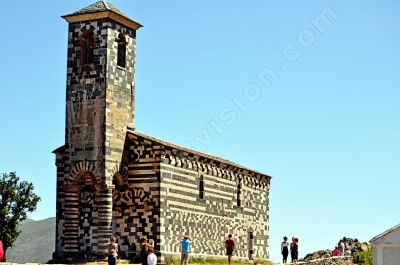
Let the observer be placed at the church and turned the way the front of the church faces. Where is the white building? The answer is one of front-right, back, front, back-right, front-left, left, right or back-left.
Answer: left

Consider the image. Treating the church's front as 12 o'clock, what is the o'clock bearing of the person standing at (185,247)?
The person standing is roughly at 9 o'clock from the church.

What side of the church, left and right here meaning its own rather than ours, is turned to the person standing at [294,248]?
back

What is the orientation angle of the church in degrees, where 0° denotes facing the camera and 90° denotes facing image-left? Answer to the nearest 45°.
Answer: approximately 45°

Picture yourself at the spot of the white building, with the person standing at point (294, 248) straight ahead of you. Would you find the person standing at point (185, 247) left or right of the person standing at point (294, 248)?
left

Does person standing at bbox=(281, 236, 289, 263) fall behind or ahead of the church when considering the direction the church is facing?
behind
